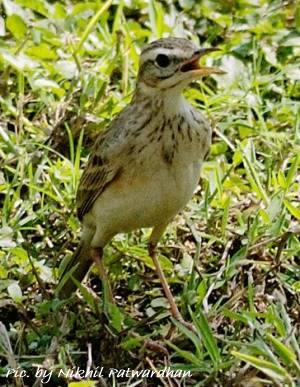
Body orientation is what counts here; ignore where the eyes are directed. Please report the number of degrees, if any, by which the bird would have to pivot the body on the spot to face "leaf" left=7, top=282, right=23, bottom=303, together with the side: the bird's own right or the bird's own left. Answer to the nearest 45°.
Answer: approximately 135° to the bird's own right

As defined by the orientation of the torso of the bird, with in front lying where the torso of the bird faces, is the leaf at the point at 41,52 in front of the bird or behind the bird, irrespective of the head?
behind

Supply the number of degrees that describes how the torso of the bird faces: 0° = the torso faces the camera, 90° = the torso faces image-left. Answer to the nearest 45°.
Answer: approximately 315°

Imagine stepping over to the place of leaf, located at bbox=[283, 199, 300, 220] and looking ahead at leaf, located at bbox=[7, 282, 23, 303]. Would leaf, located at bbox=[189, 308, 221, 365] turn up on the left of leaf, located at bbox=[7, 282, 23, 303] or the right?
left
